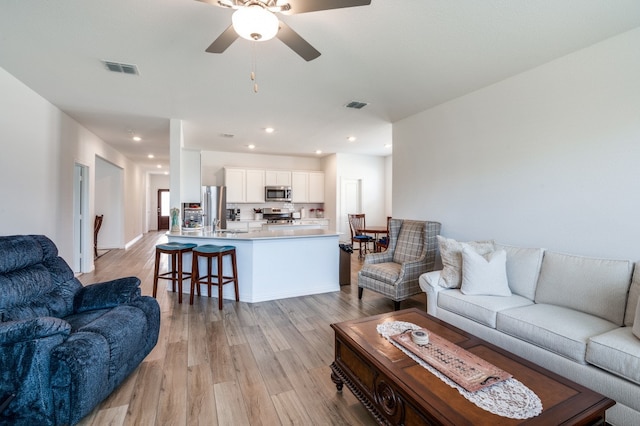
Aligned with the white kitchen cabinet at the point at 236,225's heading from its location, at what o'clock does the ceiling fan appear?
The ceiling fan is roughly at 12 o'clock from the white kitchen cabinet.

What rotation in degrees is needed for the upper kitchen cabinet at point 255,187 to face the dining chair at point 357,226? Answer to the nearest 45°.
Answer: approximately 90° to its left

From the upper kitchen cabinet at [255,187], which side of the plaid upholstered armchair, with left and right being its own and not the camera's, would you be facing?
right

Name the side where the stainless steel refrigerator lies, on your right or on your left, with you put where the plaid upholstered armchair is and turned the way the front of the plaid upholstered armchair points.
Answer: on your right

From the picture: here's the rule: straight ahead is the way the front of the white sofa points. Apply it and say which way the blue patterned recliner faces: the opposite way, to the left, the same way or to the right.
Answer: the opposite way

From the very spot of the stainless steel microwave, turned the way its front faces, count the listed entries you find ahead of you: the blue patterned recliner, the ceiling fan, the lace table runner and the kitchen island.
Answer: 4

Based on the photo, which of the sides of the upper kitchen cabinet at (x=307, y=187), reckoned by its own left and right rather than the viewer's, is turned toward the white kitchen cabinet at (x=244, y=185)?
right

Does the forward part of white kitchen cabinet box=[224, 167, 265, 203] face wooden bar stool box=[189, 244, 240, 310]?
yes

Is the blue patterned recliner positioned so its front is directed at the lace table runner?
yes

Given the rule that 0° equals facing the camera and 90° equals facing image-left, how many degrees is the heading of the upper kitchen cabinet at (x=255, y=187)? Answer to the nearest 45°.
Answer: approximately 0°
